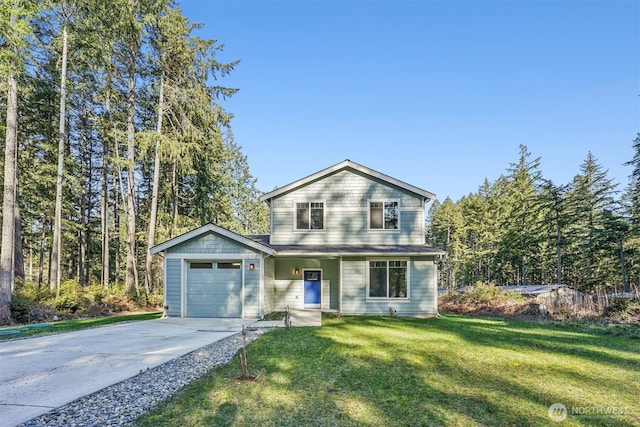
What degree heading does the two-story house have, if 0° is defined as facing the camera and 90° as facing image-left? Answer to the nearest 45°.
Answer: approximately 0°

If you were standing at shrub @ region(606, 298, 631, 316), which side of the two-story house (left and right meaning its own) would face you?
left

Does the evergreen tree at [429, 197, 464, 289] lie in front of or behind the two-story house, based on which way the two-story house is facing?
behind

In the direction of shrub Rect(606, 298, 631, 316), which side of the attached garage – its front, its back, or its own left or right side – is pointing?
left

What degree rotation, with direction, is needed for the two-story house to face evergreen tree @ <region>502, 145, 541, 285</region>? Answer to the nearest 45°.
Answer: approximately 135° to its left

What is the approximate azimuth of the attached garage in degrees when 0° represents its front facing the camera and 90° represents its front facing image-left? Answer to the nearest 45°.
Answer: approximately 0°
